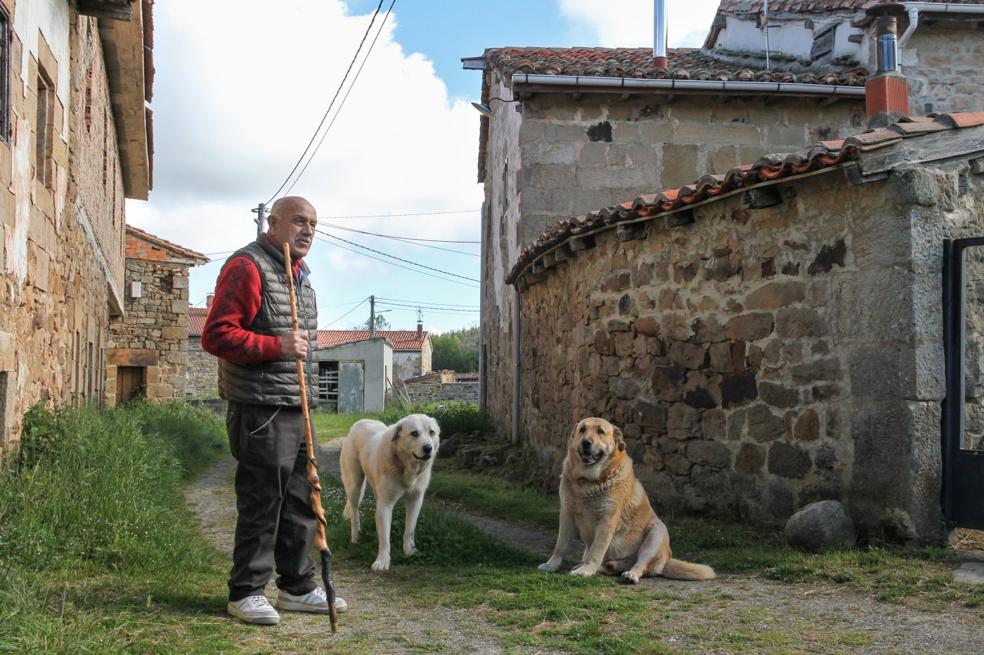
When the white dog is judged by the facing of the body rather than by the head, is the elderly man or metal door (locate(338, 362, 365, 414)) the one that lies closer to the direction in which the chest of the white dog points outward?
the elderly man

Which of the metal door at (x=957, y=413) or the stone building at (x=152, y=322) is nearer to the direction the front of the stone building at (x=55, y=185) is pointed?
the metal door

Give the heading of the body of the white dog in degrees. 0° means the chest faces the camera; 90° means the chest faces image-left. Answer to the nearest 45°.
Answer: approximately 315°

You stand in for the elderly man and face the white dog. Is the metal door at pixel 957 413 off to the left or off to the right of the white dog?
right

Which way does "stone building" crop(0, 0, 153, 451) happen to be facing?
to the viewer's right

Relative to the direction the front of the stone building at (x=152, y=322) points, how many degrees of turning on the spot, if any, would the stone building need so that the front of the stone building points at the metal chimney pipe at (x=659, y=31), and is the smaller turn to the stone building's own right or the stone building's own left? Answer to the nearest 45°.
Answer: approximately 45° to the stone building's own left

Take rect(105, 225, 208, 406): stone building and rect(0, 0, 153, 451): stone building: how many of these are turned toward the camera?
1

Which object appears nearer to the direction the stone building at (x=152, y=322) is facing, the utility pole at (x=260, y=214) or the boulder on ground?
the boulder on ground

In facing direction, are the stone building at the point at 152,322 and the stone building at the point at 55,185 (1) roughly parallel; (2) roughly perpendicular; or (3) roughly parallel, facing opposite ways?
roughly perpendicular

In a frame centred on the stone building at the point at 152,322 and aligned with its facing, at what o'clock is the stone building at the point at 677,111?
the stone building at the point at 677,111 is roughly at 11 o'clock from the stone building at the point at 152,322.
